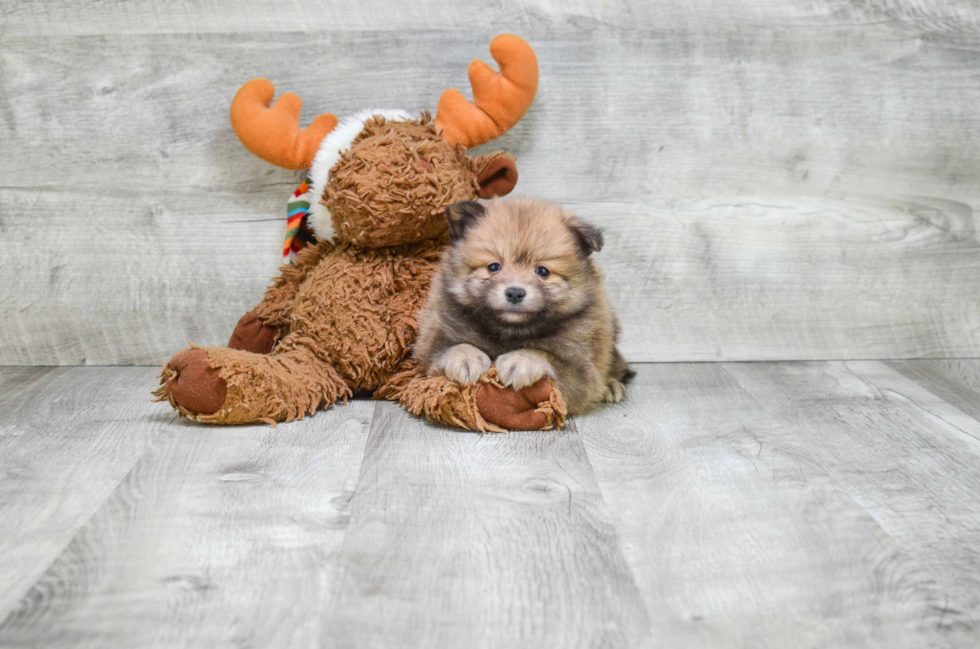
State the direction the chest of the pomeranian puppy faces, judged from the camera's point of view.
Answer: toward the camera
